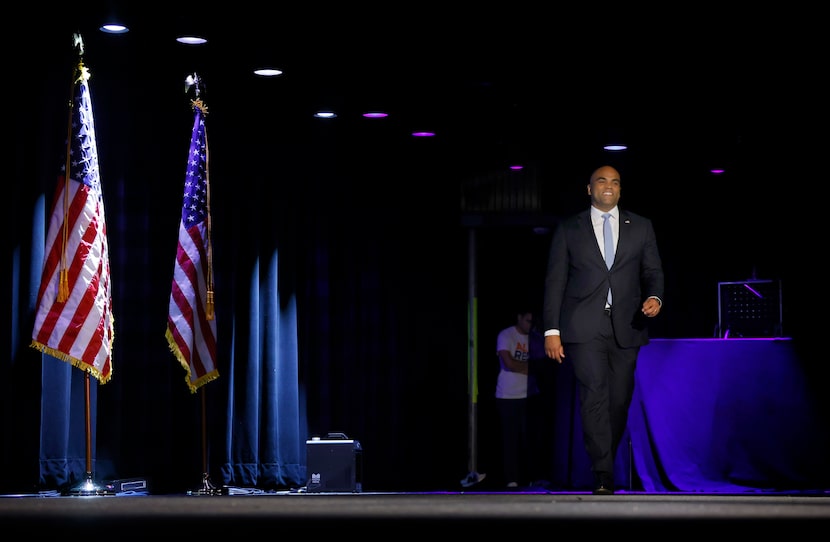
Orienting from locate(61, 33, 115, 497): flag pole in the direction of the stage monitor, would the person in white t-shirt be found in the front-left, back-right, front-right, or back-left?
front-left

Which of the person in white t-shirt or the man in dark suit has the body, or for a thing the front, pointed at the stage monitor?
the person in white t-shirt

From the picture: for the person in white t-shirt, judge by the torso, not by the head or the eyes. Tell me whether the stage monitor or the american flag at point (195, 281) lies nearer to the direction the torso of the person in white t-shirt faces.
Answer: the stage monitor

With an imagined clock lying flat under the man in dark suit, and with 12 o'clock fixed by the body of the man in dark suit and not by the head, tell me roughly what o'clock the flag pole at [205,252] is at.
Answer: The flag pole is roughly at 4 o'clock from the man in dark suit.

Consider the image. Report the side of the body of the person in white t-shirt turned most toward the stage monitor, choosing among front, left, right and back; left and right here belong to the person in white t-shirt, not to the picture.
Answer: front

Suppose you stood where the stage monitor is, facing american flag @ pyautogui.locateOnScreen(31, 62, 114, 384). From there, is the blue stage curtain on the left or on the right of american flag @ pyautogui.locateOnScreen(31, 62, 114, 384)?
right

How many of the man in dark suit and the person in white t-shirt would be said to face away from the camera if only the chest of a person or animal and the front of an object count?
0

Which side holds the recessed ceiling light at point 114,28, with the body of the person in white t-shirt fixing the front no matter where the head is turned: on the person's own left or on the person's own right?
on the person's own right

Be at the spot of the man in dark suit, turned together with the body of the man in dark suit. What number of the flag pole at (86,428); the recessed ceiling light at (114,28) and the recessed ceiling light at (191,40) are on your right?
3

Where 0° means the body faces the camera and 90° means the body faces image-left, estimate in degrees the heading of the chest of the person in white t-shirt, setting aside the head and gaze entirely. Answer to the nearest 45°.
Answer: approximately 315°

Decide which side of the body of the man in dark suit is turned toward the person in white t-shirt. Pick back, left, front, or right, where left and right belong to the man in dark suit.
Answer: back

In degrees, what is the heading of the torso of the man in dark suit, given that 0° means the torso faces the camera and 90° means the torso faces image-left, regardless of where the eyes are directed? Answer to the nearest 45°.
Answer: approximately 0°

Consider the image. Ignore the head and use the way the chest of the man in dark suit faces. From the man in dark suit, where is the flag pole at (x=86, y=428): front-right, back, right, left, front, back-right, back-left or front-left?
right

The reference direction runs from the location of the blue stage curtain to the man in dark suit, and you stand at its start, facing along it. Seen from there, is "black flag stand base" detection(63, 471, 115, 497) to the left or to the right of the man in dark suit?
right

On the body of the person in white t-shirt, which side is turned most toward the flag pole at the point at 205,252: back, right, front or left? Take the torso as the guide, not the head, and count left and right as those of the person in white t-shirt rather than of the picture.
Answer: right
